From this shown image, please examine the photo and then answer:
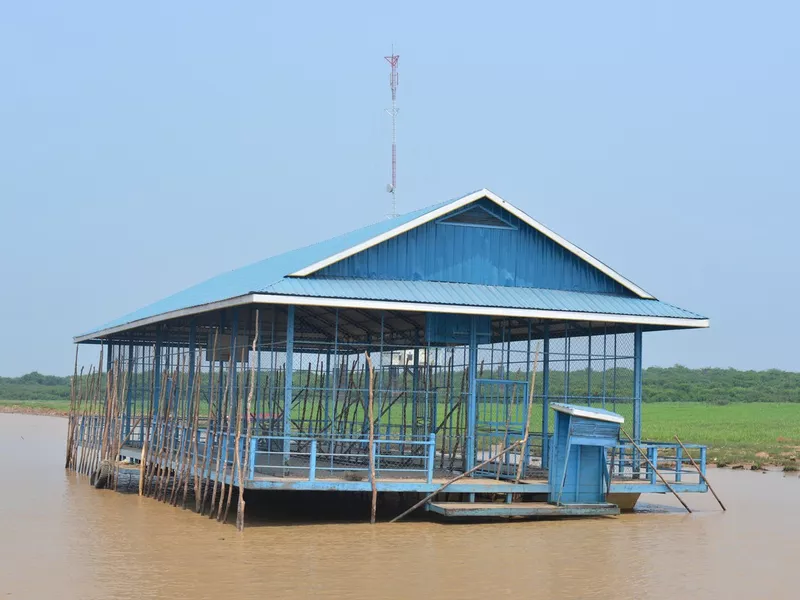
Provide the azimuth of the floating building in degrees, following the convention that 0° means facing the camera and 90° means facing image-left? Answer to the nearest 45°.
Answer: approximately 0°

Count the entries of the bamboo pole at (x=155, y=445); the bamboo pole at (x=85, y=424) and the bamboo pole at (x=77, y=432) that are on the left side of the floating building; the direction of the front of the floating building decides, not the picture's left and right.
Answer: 0

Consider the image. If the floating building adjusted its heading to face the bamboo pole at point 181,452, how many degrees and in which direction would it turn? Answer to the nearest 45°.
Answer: approximately 90° to its right

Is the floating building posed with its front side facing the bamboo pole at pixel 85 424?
no

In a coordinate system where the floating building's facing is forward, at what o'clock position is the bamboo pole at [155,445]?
The bamboo pole is roughly at 4 o'clock from the floating building.

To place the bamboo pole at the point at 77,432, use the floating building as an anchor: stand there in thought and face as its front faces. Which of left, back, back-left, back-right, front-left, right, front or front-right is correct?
back-right

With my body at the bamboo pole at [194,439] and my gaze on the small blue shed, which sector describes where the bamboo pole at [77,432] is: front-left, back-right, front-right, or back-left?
back-left

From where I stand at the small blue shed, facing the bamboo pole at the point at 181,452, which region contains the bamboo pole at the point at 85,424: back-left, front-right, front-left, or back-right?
front-right
